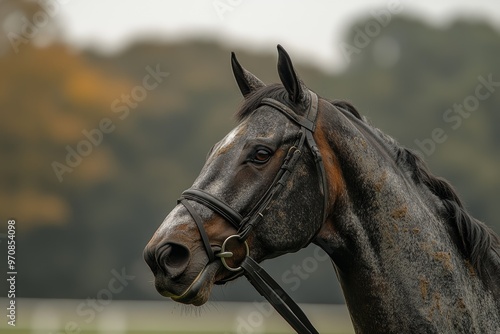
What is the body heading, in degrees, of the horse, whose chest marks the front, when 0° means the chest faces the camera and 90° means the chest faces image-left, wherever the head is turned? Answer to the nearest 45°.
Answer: approximately 90°
